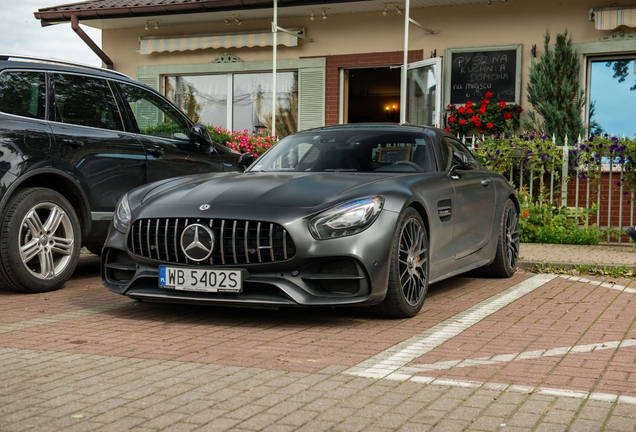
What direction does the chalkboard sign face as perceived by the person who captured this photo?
facing the viewer

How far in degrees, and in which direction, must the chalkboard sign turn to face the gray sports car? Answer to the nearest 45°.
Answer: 0° — it already faces it

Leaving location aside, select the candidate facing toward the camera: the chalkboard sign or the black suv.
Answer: the chalkboard sign

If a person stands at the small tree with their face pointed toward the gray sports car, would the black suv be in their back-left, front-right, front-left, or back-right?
front-right

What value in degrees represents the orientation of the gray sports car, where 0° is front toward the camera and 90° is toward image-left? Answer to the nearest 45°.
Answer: approximately 45°

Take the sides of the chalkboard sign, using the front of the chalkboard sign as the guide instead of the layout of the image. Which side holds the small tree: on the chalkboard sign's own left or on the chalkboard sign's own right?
on the chalkboard sign's own left

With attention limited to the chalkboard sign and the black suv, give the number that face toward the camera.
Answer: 1

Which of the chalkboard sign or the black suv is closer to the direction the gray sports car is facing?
the black suv

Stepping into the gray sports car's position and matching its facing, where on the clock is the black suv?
The black suv is roughly at 3 o'clock from the gray sports car.

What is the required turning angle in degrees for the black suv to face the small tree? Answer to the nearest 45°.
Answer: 0° — it already faces it

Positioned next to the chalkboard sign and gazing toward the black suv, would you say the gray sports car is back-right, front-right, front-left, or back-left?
front-left

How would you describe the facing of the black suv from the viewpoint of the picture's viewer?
facing away from the viewer and to the right of the viewer

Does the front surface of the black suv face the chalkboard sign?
yes
